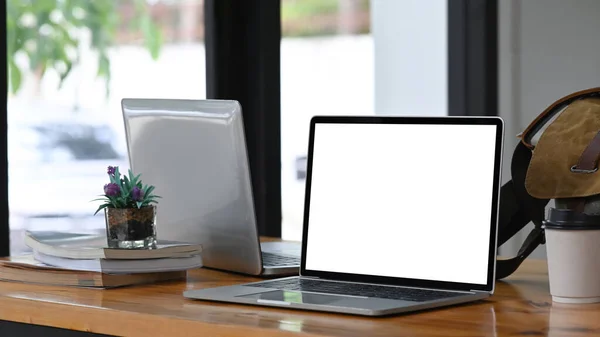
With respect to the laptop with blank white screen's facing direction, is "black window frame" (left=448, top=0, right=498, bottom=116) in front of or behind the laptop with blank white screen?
behind

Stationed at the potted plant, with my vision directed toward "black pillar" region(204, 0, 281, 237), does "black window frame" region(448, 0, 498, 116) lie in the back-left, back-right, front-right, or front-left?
front-right

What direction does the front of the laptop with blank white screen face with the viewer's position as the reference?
facing the viewer and to the left of the viewer

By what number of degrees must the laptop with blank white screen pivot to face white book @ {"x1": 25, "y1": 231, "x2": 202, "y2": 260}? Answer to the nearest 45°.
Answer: approximately 45° to its right

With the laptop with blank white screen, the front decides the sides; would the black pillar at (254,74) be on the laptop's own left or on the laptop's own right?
on the laptop's own right
